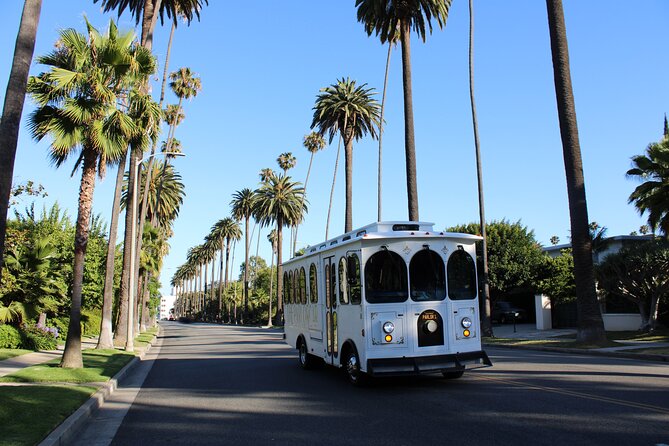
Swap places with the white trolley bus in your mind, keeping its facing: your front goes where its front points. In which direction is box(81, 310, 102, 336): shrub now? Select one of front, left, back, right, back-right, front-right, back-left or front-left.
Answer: back

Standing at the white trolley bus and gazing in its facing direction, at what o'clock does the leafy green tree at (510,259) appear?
The leafy green tree is roughly at 8 o'clock from the white trolley bus.

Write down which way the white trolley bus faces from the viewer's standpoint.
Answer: facing the viewer and to the right of the viewer

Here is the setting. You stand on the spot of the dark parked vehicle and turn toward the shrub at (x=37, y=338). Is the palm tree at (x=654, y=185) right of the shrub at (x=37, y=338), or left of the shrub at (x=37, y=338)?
left

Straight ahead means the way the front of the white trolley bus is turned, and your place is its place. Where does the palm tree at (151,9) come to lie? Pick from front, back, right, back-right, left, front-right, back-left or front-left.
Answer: back

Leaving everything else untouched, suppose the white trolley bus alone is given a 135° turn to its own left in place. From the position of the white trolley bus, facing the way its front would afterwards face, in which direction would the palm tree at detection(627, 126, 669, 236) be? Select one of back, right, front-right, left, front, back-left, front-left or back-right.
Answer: front-right

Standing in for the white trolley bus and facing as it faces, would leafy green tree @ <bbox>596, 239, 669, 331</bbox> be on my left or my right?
on my left

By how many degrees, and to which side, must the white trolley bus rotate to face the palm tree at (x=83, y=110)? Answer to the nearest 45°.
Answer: approximately 135° to its right
